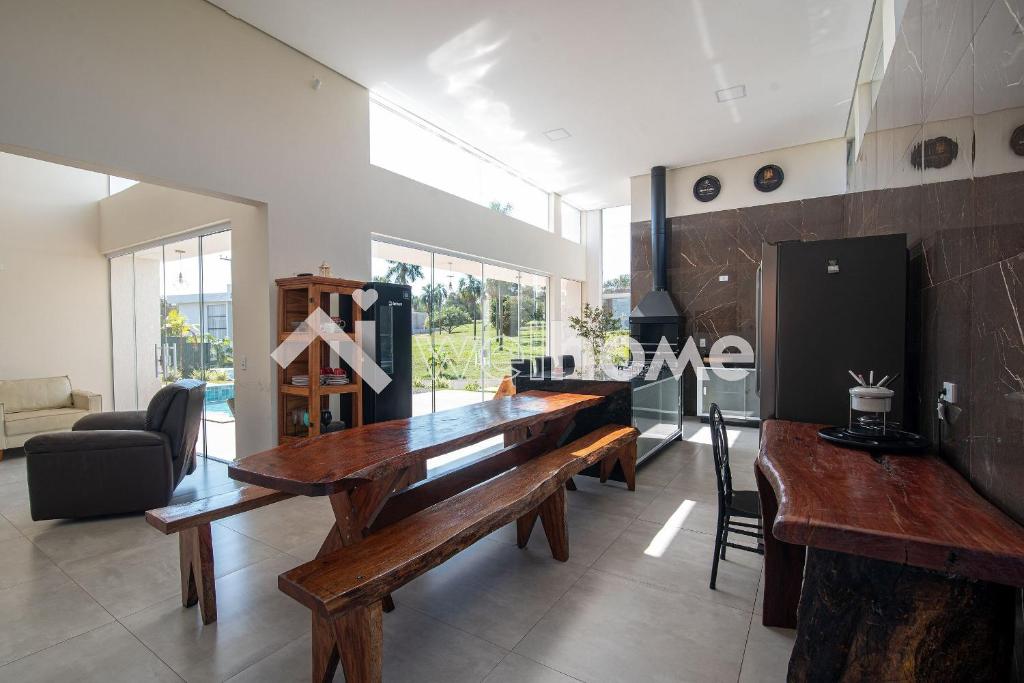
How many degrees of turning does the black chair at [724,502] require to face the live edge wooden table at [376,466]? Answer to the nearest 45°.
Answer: approximately 135° to its right

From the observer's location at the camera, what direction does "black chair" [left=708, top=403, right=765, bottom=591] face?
facing to the right of the viewer

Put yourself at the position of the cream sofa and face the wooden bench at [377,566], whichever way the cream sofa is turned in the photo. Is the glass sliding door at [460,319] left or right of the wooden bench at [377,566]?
left

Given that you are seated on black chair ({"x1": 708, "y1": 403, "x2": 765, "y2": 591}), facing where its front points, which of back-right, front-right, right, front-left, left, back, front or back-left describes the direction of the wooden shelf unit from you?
back

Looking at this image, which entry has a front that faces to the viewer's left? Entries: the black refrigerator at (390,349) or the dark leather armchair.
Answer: the dark leather armchair

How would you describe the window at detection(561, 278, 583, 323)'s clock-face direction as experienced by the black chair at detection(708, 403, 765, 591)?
The window is roughly at 8 o'clock from the black chair.

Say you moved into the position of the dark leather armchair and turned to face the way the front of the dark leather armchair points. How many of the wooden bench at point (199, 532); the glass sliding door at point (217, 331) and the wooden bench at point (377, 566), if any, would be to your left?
2

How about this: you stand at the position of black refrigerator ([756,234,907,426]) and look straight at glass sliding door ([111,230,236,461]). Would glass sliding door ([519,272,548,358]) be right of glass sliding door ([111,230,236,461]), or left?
right

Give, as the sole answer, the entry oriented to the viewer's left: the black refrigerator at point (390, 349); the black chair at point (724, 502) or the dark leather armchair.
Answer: the dark leather armchair

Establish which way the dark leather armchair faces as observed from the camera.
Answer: facing to the left of the viewer

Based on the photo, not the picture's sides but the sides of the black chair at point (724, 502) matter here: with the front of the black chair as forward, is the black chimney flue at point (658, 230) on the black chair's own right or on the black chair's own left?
on the black chair's own left
